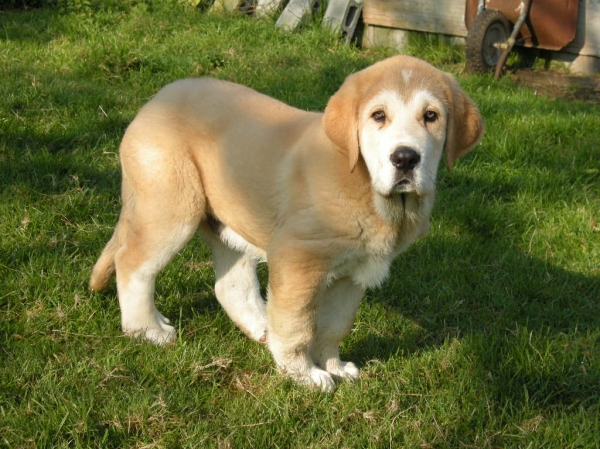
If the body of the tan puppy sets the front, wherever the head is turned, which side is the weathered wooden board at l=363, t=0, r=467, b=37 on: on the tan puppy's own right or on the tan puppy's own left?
on the tan puppy's own left

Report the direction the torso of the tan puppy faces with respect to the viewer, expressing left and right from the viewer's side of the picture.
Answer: facing the viewer and to the right of the viewer
